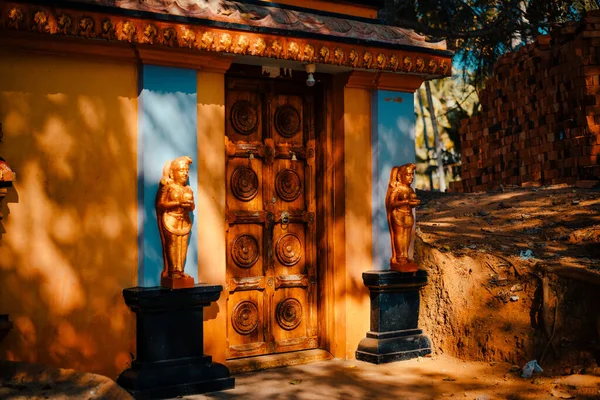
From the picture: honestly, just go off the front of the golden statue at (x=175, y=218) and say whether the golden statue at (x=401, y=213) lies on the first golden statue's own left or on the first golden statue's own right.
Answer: on the first golden statue's own left

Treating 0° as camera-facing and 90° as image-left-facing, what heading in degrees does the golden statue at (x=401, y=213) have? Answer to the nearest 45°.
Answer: approximately 315°

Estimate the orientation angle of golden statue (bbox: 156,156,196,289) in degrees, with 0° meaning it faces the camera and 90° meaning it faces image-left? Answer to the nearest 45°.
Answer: approximately 315°

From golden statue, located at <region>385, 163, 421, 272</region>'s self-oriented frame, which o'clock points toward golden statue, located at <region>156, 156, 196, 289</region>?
golden statue, located at <region>156, 156, 196, 289</region> is roughly at 3 o'clock from golden statue, located at <region>385, 163, 421, 272</region>.

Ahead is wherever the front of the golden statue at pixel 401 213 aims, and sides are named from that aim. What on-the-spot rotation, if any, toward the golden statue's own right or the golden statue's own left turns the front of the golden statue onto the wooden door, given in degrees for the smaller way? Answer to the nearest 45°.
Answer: approximately 135° to the golden statue's own right
